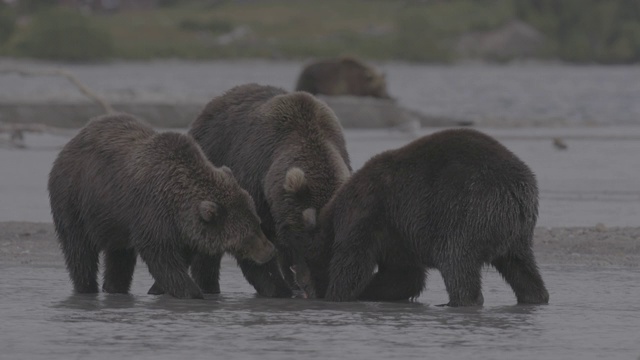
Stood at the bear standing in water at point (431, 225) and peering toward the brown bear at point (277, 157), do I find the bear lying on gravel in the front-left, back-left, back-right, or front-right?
front-right

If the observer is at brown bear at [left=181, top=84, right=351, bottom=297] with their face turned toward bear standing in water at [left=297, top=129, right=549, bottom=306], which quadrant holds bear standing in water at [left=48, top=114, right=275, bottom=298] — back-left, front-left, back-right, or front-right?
back-right

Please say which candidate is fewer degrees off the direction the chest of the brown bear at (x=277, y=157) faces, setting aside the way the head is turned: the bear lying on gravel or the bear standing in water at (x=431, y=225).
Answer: the bear standing in water

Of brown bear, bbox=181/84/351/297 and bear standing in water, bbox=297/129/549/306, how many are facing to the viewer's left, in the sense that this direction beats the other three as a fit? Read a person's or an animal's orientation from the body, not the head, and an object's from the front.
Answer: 1

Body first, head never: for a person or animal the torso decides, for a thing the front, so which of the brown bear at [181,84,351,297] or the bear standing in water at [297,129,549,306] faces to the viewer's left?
the bear standing in water

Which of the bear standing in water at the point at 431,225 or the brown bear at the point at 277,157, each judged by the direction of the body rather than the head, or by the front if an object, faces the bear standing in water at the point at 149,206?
the bear standing in water at the point at 431,225

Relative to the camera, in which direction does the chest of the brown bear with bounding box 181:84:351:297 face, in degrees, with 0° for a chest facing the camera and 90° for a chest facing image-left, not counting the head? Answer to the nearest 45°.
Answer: approximately 315°

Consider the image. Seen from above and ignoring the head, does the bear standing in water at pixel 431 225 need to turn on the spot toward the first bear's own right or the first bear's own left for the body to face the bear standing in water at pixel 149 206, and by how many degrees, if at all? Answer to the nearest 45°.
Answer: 0° — it already faces it

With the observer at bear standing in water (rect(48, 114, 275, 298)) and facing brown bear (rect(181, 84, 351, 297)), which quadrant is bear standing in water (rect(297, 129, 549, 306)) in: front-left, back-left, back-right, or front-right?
front-right

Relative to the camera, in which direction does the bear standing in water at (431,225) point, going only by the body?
to the viewer's left

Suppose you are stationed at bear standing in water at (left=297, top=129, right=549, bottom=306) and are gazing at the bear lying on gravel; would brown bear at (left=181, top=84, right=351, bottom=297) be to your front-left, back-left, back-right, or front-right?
front-left

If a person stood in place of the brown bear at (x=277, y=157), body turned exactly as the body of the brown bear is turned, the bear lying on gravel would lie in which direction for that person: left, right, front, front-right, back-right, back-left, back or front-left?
back-left

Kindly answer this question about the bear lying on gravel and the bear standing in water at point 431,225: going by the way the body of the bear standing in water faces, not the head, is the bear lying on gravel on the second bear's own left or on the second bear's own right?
on the second bear's own right
